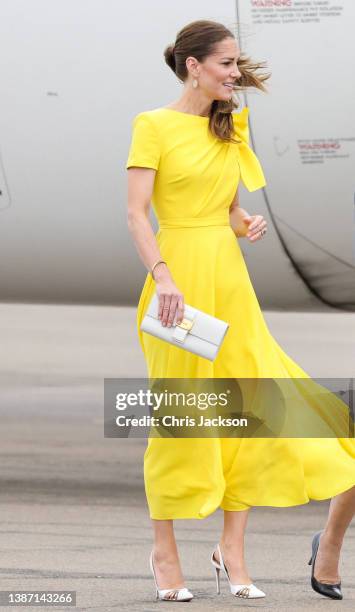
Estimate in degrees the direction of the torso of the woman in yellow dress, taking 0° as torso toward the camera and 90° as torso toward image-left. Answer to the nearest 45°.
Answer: approximately 315°
